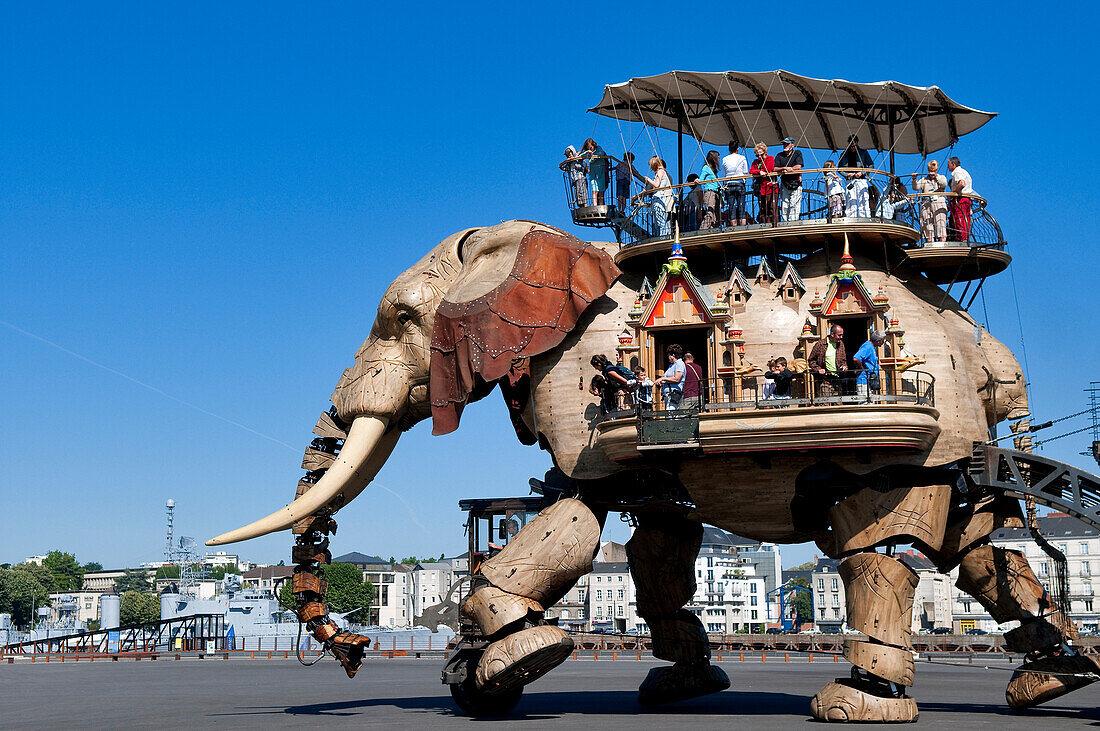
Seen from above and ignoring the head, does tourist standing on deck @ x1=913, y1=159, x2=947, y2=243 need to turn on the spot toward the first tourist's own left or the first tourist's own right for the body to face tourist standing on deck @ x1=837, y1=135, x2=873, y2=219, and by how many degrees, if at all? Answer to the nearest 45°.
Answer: approximately 45° to the first tourist's own right

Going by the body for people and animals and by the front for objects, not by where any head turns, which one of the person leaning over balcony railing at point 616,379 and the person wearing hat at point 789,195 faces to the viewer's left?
the person leaning over balcony railing

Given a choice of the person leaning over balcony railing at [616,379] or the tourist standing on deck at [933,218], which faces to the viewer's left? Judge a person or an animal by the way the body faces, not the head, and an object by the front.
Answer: the person leaning over balcony railing

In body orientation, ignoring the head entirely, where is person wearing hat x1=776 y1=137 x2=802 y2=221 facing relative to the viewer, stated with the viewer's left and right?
facing the viewer

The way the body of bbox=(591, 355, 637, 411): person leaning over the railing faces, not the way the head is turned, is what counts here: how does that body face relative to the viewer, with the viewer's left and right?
facing to the left of the viewer

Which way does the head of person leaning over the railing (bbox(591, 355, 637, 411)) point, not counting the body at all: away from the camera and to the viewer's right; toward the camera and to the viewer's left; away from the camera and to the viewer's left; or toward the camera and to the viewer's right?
toward the camera and to the viewer's left

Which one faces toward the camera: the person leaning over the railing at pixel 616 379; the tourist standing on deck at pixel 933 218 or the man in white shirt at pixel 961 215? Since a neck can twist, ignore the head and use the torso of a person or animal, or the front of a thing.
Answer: the tourist standing on deck

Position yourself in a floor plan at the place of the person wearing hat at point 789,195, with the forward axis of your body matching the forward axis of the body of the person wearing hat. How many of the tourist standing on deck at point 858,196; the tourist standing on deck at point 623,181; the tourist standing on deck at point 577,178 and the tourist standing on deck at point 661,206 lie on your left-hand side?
1

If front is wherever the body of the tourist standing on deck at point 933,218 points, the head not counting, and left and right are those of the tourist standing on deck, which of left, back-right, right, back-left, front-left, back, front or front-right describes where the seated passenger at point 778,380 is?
front-right

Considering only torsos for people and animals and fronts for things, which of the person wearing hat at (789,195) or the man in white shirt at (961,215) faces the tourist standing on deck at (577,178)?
the man in white shirt

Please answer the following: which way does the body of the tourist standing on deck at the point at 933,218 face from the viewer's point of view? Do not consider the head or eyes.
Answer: toward the camera
